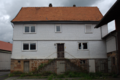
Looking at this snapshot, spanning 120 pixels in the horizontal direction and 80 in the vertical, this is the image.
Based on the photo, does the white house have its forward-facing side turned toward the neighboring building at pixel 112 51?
no

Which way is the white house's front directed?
toward the camera
